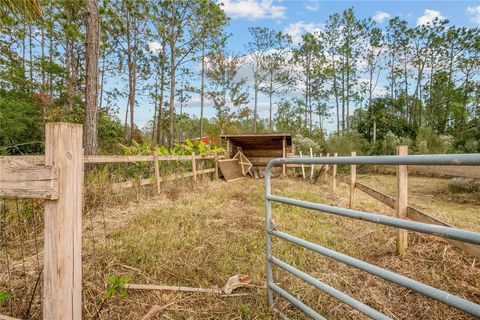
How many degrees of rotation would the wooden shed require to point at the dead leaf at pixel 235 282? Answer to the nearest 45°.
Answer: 0° — it already faces it

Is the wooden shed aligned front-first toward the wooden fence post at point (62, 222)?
yes

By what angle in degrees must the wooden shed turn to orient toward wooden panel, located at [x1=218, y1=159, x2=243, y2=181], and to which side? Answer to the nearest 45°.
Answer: approximately 45° to its right

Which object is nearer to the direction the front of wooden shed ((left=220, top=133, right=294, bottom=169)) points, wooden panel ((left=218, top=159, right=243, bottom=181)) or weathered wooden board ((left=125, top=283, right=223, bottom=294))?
the weathered wooden board

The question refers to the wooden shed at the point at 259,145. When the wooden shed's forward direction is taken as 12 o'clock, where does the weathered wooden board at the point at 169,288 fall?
The weathered wooden board is roughly at 12 o'clock from the wooden shed.

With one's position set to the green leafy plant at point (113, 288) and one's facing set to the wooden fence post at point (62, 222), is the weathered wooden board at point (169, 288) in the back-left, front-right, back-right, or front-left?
back-left

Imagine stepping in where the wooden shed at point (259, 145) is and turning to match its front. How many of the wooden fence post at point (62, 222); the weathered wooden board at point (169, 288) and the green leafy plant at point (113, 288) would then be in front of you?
3

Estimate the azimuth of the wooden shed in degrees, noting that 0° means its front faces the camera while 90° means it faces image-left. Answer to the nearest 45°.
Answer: approximately 0°

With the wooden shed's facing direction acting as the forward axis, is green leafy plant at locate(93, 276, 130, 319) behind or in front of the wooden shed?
in front
